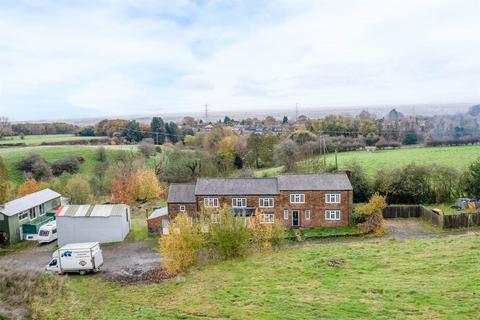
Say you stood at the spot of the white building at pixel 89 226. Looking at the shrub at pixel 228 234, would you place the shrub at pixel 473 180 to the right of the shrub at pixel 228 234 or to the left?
left

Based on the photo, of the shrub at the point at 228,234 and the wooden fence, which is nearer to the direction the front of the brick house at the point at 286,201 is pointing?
the shrub

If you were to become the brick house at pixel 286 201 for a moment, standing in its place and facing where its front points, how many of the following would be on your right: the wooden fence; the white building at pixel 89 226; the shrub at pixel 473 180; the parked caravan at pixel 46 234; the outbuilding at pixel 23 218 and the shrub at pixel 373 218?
3

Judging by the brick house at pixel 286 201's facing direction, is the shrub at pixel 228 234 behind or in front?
in front

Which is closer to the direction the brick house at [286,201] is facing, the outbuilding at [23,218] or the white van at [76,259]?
the white van

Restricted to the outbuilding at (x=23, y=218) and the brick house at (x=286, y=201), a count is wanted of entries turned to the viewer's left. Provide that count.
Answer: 0

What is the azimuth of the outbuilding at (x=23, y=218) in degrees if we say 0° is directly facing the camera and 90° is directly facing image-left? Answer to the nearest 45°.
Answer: approximately 315°

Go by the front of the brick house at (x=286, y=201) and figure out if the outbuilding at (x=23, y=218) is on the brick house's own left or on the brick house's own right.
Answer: on the brick house's own right

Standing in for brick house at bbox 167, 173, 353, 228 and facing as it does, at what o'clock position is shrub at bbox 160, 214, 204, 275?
The shrub is roughly at 1 o'clock from the brick house.

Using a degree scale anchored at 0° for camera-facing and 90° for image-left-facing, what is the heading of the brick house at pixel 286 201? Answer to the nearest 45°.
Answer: approximately 0°

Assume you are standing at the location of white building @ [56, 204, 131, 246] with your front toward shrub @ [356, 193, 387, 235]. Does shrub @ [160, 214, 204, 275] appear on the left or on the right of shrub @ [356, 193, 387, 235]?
right

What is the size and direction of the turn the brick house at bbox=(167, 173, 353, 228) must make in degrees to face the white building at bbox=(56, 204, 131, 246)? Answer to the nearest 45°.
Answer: approximately 90° to its right

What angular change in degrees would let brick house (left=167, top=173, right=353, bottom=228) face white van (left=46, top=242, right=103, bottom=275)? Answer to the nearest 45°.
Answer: approximately 45° to its right
